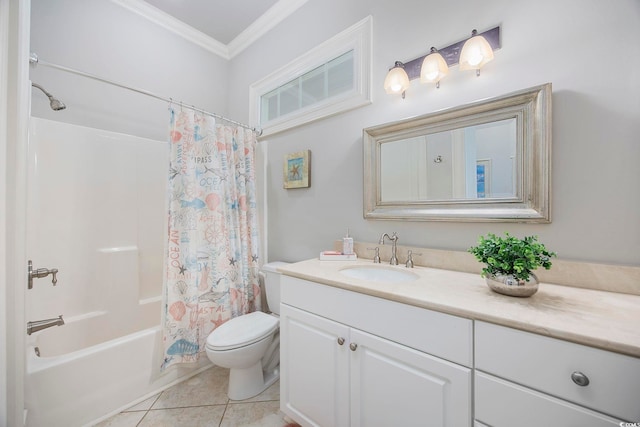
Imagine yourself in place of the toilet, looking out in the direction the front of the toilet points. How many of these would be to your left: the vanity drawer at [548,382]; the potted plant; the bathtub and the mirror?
3

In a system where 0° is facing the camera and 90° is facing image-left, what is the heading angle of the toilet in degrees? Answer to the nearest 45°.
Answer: approximately 45°

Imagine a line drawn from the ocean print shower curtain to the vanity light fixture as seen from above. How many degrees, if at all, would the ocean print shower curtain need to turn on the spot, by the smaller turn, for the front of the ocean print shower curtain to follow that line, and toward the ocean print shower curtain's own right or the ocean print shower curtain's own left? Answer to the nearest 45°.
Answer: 0° — it already faces it

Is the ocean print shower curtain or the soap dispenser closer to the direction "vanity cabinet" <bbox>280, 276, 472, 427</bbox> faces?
the ocean print shower curtain

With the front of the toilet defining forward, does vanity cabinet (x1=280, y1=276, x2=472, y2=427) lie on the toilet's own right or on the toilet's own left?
on the toilet's own left

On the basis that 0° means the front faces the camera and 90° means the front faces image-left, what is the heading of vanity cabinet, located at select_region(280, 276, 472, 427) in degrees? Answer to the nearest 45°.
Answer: approximately 45°

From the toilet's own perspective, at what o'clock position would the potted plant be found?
The potted plant is roughly at 9 o'clock from the toilet.

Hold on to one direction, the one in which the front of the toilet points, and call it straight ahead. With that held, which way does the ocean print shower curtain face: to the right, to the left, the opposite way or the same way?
to the left

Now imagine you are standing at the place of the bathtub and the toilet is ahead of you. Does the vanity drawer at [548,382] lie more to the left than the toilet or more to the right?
right
